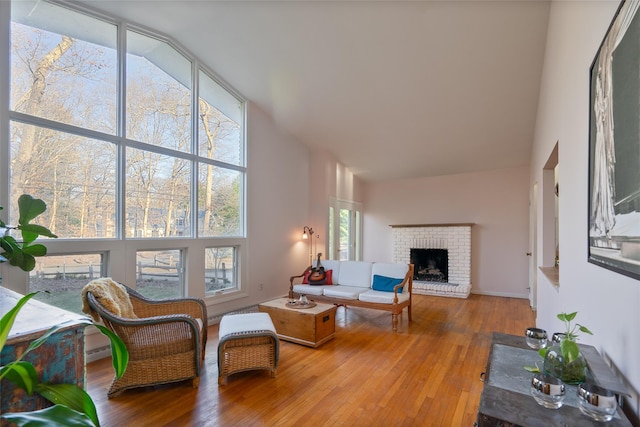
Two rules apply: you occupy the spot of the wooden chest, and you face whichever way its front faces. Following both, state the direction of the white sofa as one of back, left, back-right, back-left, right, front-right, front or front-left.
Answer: back

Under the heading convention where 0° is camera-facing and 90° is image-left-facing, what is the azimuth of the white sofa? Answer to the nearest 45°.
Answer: approximately 45°

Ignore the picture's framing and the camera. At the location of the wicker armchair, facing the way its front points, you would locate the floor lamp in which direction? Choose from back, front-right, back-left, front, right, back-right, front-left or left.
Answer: front-left

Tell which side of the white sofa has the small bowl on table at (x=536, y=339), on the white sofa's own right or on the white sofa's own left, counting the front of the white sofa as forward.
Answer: on the white sofa's own left

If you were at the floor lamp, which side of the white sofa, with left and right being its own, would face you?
right

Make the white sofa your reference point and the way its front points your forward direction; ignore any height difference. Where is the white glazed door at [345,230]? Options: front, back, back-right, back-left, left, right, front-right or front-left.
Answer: back-right

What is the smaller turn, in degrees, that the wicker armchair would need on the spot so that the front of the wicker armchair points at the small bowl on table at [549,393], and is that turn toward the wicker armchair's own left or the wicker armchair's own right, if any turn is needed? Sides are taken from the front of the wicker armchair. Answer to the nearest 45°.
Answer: approximately 45° to the wicker armchair's own right

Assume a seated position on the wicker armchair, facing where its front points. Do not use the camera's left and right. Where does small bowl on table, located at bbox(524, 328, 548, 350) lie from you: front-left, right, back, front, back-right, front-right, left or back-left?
front-right

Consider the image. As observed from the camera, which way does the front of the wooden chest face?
facing the viewer and to the left of the viewer

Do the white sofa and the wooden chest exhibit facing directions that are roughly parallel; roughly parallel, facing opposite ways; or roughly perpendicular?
roughly parallel

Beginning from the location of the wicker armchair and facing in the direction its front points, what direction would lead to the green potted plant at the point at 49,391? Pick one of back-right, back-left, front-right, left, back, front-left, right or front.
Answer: right

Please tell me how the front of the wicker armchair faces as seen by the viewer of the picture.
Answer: facing to the right of the viewer

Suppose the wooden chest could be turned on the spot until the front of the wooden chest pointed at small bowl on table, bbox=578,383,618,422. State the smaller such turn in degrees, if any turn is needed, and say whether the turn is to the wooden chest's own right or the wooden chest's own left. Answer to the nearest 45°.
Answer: approximately 45° to the wooden chest's own left

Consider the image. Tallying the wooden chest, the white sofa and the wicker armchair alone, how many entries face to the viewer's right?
1
